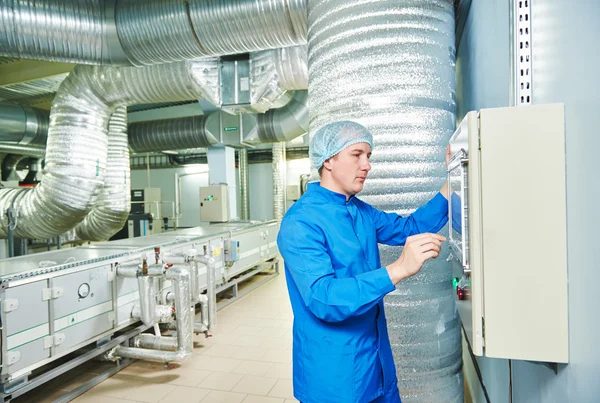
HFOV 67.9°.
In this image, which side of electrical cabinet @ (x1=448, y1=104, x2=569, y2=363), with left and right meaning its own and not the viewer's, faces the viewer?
left

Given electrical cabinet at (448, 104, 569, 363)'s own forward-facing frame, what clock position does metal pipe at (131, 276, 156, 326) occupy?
The metal pipe is roughly at 1 o'clock from the electrical cabinet.

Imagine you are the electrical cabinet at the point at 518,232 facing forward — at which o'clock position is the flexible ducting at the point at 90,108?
The flexible ducting is roughly at 1 o'clock from the electrical cabinet.

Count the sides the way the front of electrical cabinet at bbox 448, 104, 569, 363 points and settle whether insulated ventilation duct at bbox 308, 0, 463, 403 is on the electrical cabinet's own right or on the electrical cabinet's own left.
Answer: on the electrical cabinet's own right

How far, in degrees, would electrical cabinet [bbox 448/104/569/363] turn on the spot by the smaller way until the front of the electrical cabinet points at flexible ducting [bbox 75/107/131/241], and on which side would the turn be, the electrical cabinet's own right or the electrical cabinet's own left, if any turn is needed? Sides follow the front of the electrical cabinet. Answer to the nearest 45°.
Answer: approximately 45° to the electrical cabinet's own right

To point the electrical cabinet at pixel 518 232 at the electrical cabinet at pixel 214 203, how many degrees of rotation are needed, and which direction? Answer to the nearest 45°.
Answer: approximately 45° to its right

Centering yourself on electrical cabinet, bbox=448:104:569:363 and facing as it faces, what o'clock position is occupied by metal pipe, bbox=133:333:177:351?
The metal pipe is roughly at 1 o'clock from the electrical cabinet.
